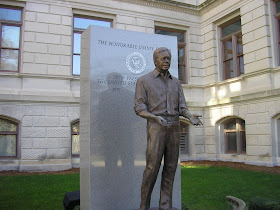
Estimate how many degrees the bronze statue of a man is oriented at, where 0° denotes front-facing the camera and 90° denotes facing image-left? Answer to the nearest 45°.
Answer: approximately 315°

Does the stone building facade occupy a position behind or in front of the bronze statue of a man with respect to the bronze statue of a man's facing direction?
behind
